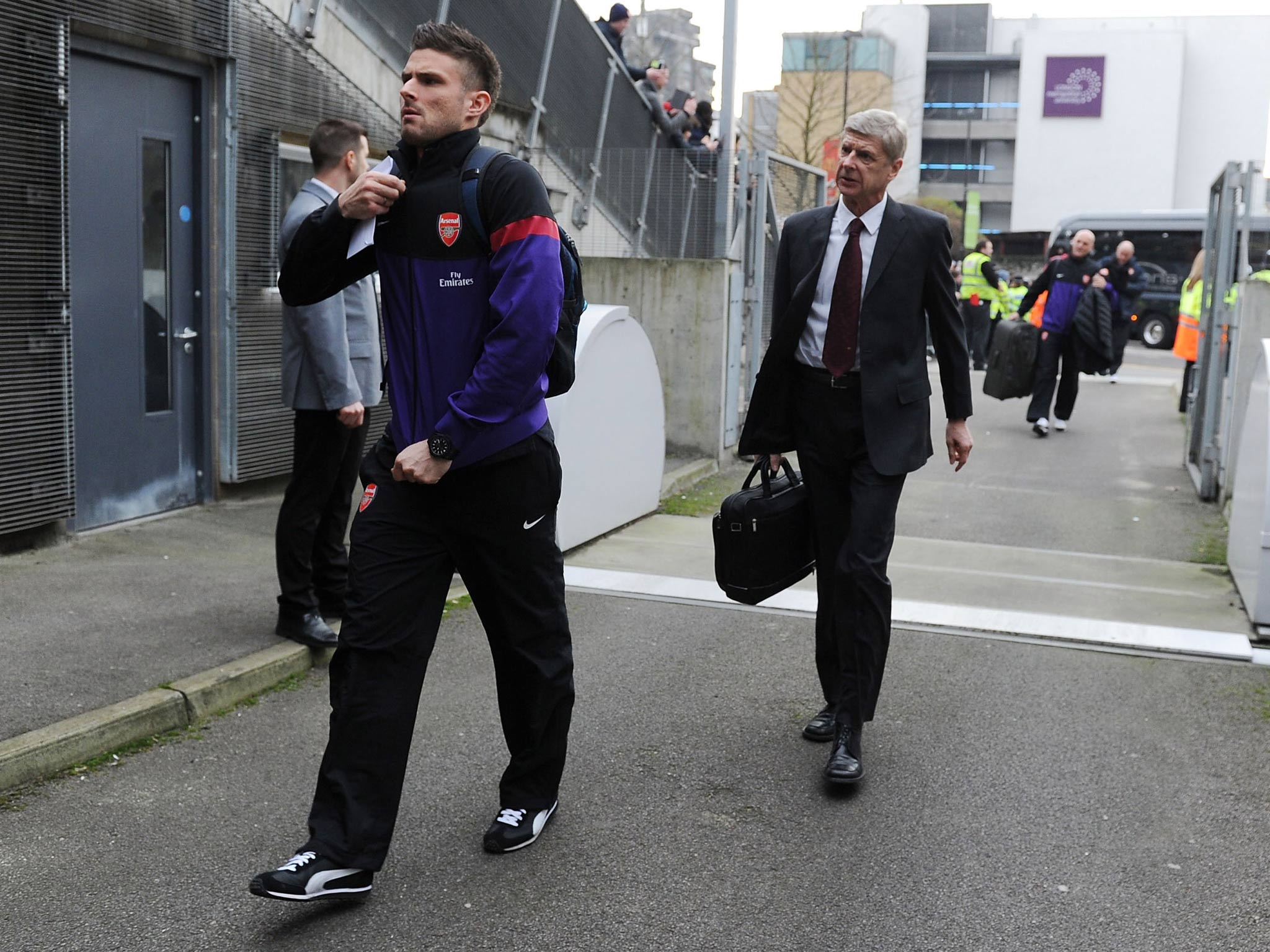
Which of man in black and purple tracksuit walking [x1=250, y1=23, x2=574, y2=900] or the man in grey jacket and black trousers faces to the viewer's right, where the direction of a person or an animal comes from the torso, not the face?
the man in grey jacket and black trousers

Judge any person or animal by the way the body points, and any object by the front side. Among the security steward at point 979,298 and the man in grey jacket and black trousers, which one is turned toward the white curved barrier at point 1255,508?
the man in grey jacket and black trousers

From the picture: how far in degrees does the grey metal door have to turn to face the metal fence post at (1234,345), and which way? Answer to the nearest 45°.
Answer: approximately 45° to its left

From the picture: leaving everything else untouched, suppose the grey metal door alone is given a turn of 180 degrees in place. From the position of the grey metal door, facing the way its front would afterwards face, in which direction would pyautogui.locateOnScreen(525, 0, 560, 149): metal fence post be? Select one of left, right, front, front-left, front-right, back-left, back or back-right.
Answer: right

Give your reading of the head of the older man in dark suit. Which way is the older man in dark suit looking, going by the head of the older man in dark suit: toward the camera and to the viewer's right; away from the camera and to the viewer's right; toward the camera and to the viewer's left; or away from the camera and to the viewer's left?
toward the camera and to the viewer's left

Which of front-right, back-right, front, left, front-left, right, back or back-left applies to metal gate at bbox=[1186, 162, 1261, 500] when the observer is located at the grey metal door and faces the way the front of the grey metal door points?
front-left

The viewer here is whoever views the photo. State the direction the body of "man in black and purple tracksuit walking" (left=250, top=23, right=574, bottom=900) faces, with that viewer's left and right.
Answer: facing the viewer and to the left of the viewer

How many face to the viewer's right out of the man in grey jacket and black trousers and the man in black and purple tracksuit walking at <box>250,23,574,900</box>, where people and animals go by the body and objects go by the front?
1

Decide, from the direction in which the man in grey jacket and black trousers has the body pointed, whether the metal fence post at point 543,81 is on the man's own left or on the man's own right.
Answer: on the man's own left
